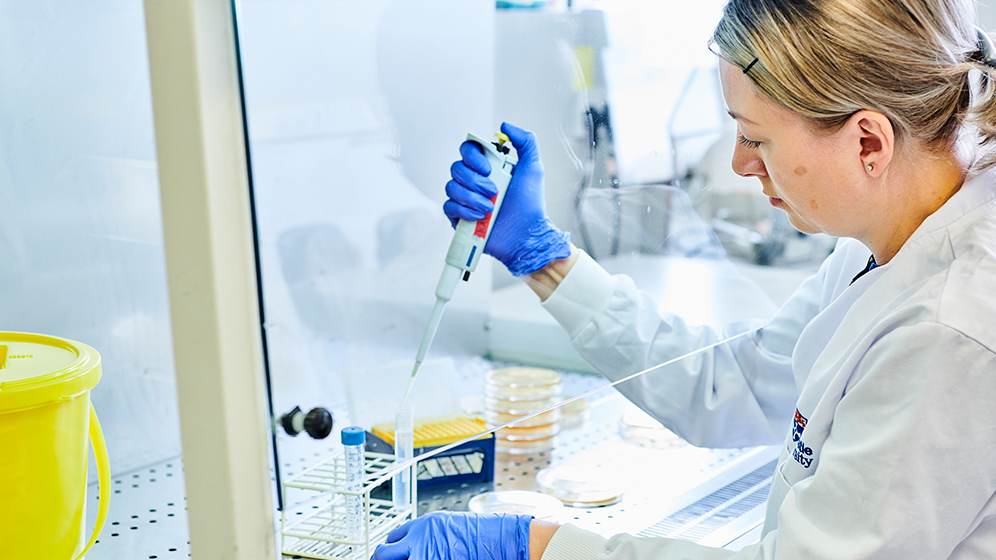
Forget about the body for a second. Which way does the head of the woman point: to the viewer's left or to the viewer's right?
to the viewer's left

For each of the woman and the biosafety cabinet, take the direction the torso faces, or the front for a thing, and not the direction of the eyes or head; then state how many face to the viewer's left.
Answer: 1

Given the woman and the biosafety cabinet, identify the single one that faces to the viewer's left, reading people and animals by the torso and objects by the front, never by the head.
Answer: the woman

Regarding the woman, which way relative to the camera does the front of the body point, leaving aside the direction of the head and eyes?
to the viewer's left

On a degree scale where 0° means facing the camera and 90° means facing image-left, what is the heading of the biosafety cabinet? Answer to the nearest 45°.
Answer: approximately 315°

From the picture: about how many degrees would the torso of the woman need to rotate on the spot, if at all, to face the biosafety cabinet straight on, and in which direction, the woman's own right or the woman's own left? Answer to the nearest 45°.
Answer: approximately 45° to the woman's own right
